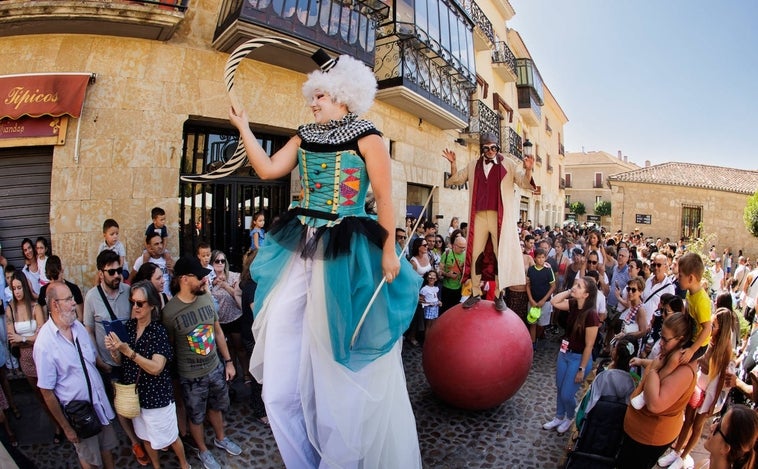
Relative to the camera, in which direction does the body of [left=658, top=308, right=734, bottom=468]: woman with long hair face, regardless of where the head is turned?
to the viewer's left

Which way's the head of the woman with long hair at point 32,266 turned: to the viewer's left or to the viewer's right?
to the viewer's right

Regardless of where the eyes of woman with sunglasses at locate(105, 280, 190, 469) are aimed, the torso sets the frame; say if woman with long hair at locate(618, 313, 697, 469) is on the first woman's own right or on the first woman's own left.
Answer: on the first woman's own left

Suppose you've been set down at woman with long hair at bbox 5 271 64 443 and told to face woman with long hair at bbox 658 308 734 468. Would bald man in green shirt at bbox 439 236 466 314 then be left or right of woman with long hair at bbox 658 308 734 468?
left

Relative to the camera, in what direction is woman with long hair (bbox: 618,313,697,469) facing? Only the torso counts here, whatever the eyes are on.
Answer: to the viewer's left

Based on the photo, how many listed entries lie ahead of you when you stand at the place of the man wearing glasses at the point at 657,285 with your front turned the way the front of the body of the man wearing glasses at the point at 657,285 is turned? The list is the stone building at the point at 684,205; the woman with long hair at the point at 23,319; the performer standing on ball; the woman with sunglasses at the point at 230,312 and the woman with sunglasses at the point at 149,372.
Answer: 4

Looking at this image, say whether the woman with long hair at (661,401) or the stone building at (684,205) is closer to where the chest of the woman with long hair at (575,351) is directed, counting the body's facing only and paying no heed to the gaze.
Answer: the woman with long hair

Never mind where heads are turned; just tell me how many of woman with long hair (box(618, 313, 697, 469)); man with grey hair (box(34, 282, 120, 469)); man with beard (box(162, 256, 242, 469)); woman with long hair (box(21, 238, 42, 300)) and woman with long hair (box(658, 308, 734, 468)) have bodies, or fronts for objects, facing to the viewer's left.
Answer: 2

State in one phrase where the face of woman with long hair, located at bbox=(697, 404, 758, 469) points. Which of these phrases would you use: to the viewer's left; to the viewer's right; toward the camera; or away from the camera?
to the viewer's left

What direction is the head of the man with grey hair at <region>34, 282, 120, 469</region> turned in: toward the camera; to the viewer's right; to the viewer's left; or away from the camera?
to the viewer's right

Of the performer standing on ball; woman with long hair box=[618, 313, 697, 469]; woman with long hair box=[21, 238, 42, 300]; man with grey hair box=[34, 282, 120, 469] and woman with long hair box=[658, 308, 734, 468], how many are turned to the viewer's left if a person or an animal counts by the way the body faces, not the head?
2
